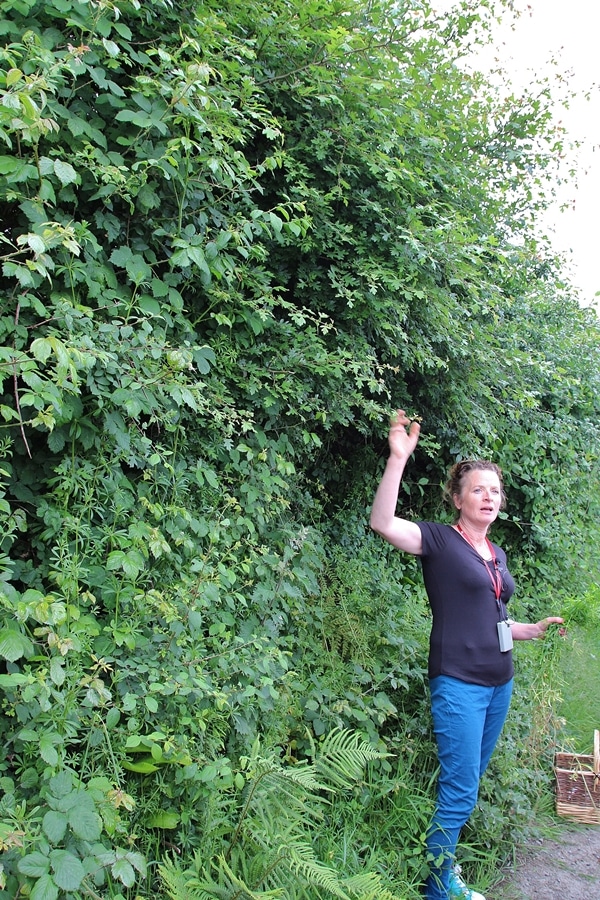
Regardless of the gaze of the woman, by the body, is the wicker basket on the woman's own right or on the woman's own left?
on the woman's own left

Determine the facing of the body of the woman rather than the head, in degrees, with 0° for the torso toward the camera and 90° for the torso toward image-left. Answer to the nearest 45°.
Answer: approximately 315°
